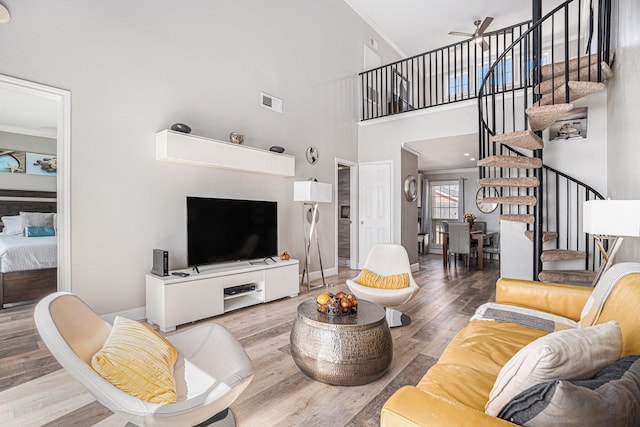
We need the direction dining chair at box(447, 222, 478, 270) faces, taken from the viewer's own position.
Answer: facing away from the viewer and to the right of the viewer

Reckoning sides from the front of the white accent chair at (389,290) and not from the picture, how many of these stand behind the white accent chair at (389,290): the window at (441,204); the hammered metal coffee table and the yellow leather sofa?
1

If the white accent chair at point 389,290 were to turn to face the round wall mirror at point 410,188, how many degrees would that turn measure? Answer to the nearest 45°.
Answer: approximately 180°

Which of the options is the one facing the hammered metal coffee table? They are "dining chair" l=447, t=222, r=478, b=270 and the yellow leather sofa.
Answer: the yellow leather sofa

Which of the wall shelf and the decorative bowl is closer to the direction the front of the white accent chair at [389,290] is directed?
the decorative bowl

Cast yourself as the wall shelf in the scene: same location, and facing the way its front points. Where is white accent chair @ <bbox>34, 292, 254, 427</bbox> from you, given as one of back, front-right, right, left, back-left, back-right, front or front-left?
front-right

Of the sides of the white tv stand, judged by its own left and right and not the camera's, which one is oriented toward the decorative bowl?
front

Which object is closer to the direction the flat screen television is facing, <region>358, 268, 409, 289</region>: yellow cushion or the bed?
the yellow cushion

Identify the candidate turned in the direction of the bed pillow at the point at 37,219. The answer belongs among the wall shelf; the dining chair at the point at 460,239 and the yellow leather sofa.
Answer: the yellow leather sofa

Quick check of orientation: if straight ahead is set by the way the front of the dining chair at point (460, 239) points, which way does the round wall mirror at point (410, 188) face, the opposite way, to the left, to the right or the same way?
to the right

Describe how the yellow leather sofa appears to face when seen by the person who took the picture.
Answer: facing to the left of the viewer
